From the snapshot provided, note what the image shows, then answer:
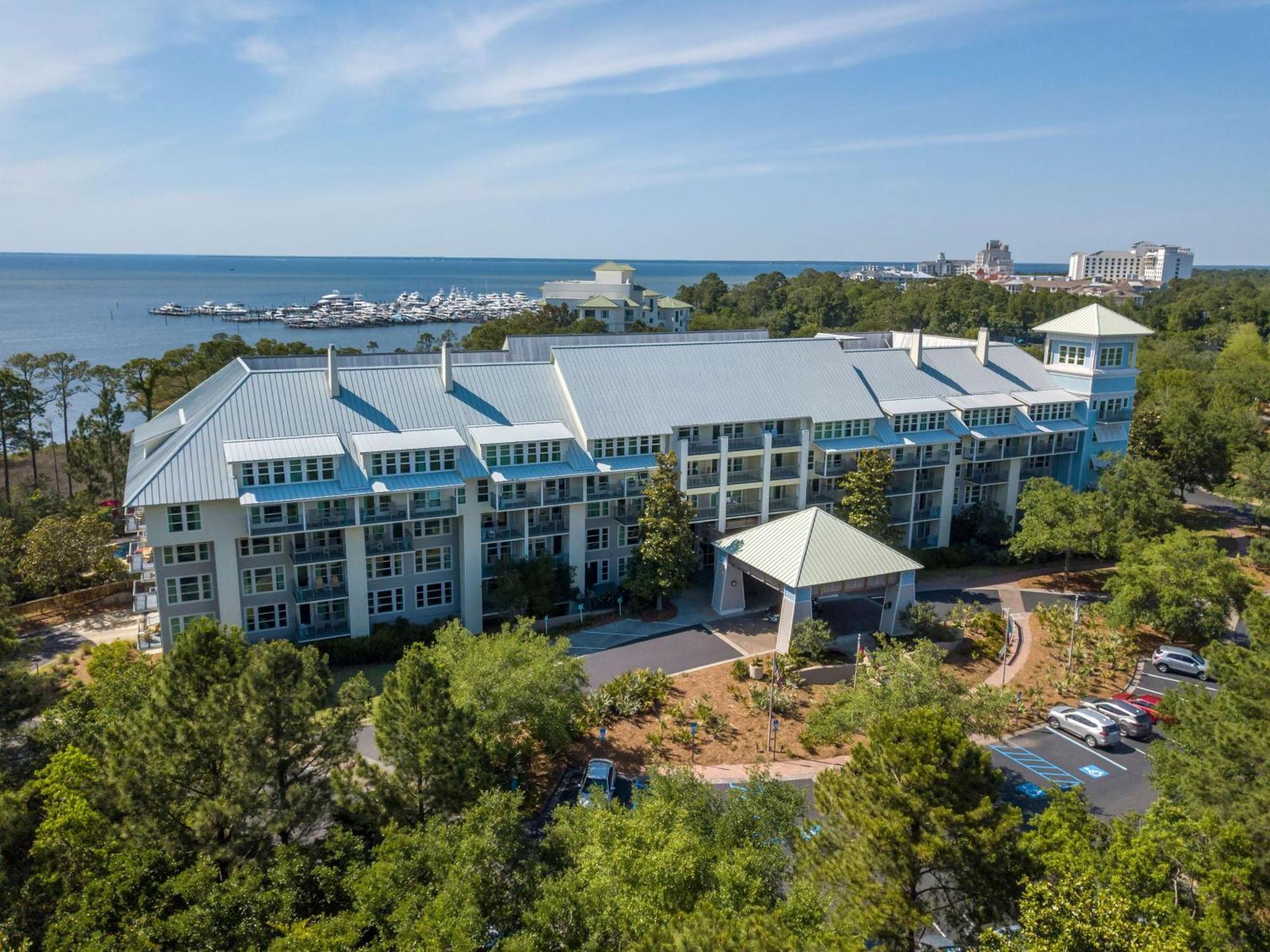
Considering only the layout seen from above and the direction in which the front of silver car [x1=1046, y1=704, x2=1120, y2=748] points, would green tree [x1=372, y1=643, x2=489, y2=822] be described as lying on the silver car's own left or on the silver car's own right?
on the silver car's own left

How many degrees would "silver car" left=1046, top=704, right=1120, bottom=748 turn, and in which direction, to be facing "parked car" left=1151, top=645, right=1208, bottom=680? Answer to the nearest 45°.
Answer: approximately 45° to its right

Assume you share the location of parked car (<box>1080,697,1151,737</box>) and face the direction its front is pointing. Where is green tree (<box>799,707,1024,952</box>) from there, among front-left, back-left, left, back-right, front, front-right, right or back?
back-left

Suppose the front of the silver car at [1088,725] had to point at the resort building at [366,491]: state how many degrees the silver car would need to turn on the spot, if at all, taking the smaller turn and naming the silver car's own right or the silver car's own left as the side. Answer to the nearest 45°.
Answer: approximately 45° to the silver car's own left

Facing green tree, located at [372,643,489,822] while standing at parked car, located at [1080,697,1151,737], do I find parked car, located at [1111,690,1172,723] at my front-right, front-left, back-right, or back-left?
back-right

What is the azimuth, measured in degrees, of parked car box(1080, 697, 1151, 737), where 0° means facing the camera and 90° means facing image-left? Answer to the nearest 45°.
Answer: approximately 135°

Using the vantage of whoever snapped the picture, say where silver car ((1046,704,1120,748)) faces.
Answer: facing away from the viewer and to the left of the viewer

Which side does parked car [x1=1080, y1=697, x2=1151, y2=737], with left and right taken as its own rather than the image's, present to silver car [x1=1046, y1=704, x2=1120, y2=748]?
left

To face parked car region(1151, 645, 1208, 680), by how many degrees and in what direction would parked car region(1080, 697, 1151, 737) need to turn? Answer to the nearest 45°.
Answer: approximately 45° to its right

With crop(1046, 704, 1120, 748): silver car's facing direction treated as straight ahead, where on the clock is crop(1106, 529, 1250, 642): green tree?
The green tree is roughly at 2 o'clock from the silver car.
